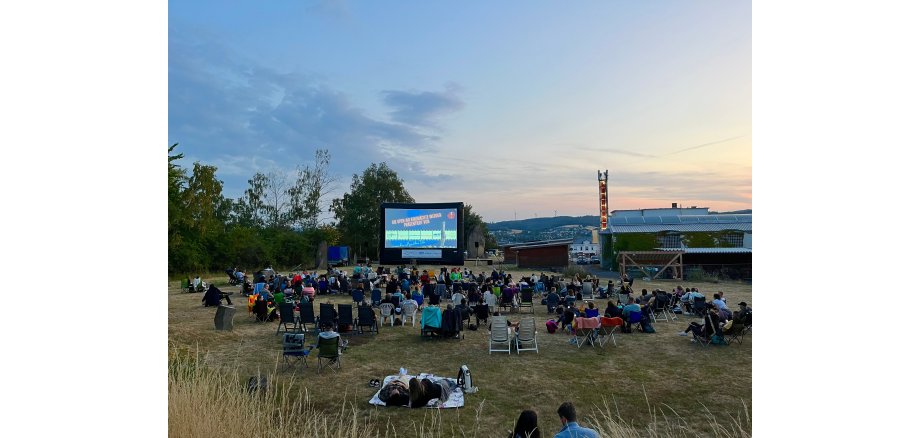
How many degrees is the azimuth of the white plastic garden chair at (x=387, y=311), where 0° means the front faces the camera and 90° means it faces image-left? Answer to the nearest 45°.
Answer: approximately 180°

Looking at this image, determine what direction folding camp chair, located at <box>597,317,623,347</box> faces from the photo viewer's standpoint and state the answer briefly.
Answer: facing away from the viewer and to the left of the viewer

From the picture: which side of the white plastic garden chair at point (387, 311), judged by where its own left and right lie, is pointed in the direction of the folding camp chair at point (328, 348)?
back

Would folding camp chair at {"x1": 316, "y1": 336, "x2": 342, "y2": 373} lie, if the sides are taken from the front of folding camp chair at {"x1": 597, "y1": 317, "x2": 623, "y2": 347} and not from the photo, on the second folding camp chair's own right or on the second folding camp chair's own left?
on the second folding camp chair's own left

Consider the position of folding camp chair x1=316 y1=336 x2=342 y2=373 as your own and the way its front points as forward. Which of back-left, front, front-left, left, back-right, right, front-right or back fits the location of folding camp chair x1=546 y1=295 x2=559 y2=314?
front-right

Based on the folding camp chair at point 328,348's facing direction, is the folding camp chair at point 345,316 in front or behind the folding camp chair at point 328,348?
in front

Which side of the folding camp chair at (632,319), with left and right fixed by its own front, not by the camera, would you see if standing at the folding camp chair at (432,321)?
left

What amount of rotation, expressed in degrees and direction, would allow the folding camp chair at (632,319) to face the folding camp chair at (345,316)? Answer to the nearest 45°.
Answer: approximately 45° to its left

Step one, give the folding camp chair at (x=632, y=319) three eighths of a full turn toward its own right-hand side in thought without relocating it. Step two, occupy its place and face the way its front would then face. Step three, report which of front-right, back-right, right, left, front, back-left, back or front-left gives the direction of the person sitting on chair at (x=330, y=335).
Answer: back-right

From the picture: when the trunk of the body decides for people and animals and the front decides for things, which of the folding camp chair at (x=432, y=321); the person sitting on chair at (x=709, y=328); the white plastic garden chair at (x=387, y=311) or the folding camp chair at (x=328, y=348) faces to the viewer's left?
the person sitting on chair

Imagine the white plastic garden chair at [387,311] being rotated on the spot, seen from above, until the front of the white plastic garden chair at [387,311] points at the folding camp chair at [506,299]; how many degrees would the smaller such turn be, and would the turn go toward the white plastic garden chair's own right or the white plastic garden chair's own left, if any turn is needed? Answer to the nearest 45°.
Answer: approximately 45° to the white plastic garden chair's own right

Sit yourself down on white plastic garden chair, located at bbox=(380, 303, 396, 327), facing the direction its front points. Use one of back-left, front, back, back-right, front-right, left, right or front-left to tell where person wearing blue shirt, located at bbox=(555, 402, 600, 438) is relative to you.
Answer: back

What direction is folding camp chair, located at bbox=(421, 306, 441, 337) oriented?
away from the camera

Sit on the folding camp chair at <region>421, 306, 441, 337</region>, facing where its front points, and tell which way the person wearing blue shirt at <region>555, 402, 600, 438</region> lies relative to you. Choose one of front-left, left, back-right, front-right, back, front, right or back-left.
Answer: back

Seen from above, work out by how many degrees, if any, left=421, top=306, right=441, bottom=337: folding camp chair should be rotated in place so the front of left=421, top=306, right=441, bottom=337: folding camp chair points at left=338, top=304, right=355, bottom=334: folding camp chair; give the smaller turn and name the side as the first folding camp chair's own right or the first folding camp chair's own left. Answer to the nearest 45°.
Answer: approximately 90° to the first folding camp chair's own left

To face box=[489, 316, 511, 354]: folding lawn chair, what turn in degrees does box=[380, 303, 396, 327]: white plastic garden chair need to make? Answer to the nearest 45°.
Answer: approximately 135° to its right

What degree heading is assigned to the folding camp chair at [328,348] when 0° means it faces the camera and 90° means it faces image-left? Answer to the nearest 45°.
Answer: approximately 180°

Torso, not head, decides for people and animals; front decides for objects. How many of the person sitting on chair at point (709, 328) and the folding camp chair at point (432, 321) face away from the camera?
1
